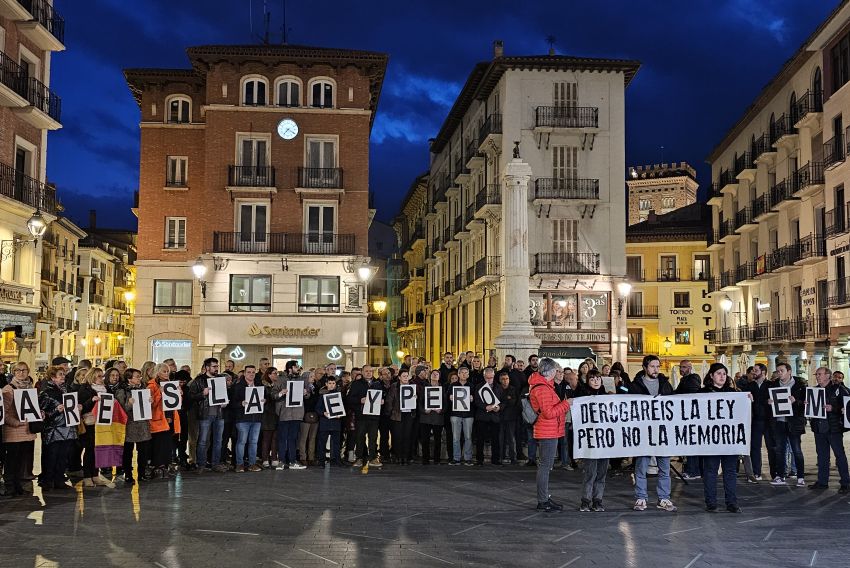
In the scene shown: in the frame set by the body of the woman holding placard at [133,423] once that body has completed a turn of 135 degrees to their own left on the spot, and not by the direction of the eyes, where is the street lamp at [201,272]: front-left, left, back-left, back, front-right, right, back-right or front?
front

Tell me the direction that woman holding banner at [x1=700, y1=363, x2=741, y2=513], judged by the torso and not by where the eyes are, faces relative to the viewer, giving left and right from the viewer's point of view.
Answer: facing the viewer

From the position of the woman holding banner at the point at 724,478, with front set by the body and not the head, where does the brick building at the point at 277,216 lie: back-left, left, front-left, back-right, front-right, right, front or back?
back-right

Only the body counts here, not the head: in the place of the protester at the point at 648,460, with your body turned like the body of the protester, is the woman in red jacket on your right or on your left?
on your right

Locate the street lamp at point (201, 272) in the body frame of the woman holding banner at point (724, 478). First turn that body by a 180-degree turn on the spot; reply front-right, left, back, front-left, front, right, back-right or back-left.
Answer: front-left

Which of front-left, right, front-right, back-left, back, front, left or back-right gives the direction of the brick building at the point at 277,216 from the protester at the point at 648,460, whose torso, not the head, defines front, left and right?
back-right

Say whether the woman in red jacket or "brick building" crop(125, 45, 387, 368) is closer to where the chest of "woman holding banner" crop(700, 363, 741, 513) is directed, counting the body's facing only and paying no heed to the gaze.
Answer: the woman in red jacket

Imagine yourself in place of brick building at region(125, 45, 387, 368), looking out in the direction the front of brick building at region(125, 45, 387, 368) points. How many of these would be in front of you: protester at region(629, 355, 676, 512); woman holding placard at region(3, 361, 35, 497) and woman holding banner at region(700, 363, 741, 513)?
3

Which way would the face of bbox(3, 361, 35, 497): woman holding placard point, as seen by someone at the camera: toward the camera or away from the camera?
toward the camera

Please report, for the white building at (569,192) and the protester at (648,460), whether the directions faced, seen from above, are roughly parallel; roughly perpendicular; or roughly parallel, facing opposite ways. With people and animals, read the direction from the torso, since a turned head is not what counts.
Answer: roughly parallel

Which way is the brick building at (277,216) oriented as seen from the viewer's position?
toward the camera

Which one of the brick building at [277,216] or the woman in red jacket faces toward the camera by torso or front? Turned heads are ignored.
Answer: the brick building

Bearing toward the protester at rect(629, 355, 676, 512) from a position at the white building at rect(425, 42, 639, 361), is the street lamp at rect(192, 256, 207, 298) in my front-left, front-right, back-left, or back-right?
front-right

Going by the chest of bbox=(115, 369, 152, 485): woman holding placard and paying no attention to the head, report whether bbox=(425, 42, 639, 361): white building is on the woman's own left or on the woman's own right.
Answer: on the woman's own left

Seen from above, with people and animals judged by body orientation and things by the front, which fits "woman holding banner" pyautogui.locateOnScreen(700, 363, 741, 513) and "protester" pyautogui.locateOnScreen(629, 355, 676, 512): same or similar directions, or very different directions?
same or similar directions
